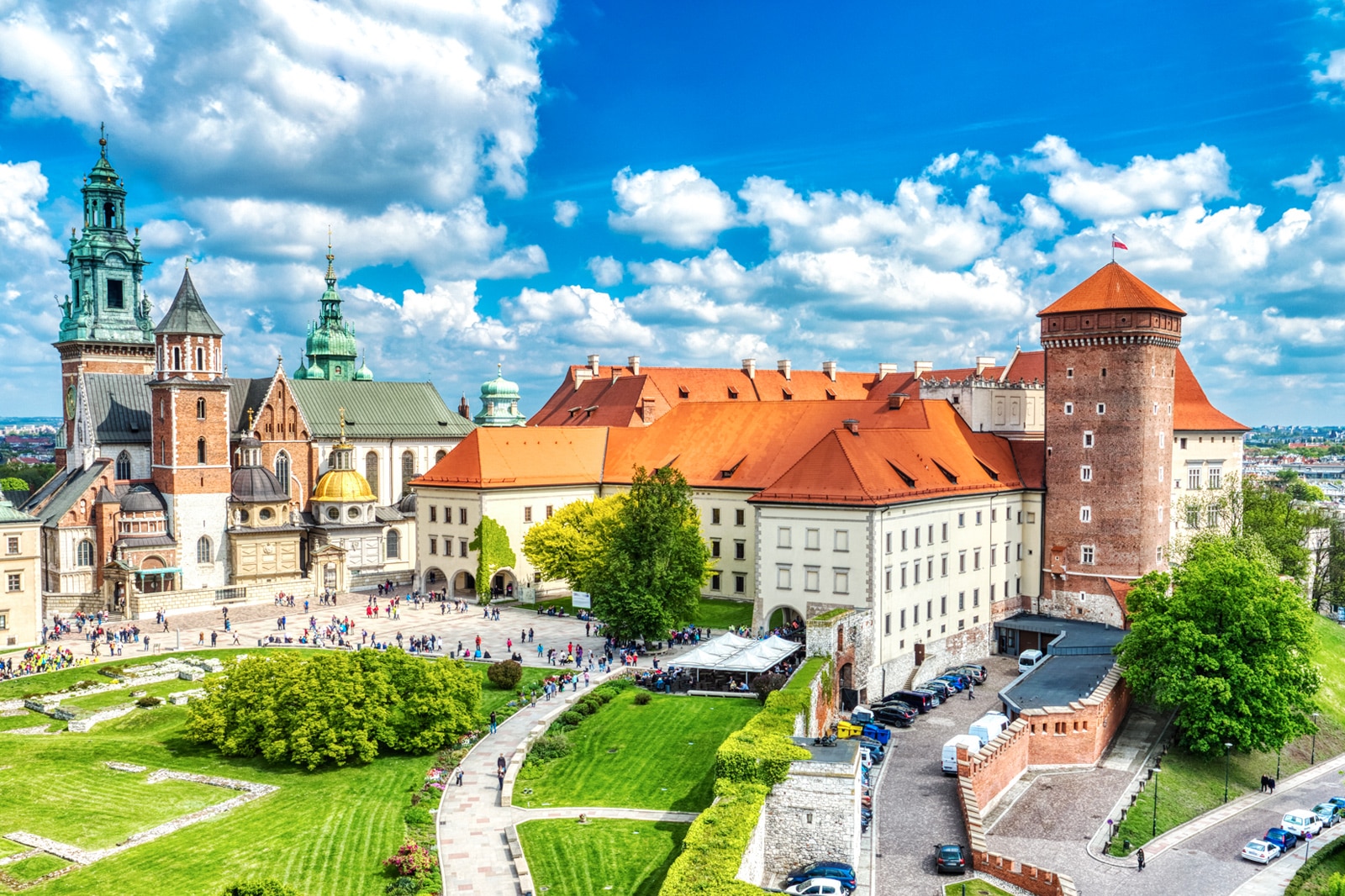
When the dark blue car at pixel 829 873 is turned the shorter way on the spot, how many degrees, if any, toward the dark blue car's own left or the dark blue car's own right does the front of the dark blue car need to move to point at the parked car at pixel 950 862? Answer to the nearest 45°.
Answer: approximately 135° to the dark blue car's own right

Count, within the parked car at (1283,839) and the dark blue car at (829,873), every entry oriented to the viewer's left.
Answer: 1

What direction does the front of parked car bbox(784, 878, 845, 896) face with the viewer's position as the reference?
facing to the left of the viewer

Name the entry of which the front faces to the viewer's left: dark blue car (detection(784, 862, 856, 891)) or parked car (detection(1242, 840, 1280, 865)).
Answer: the dark blue car

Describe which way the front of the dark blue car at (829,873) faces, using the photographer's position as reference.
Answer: facing to the left of the viewer

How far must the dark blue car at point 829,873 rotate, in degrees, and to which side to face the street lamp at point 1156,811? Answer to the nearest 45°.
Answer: approximately 135° to its right

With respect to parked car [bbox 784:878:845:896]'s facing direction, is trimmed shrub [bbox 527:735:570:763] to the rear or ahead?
ahead

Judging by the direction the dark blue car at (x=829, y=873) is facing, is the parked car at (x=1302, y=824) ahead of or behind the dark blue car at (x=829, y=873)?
behind
